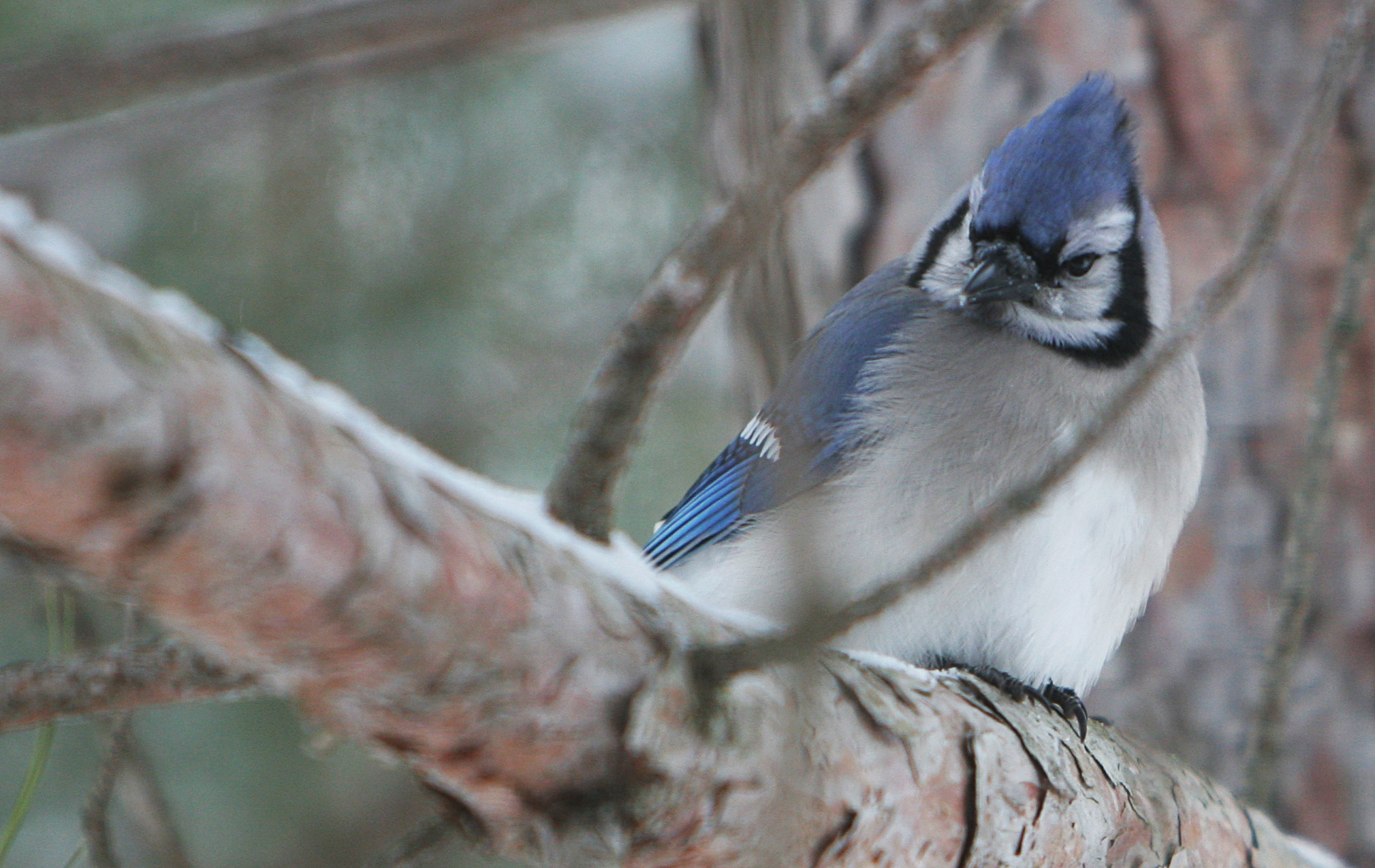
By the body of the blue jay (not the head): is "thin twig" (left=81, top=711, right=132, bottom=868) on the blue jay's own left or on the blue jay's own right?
on the blue jay's own right

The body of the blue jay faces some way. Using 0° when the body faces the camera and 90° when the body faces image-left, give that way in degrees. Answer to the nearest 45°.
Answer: approximately 315°

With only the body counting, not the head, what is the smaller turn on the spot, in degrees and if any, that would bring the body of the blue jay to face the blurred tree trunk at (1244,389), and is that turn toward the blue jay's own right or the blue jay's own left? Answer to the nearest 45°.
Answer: approximately 90° to the blue jay's own left

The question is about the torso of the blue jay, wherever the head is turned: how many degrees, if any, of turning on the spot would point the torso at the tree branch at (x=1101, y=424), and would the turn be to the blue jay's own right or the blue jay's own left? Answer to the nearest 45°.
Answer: approximately 45° to the blue jay's own right
